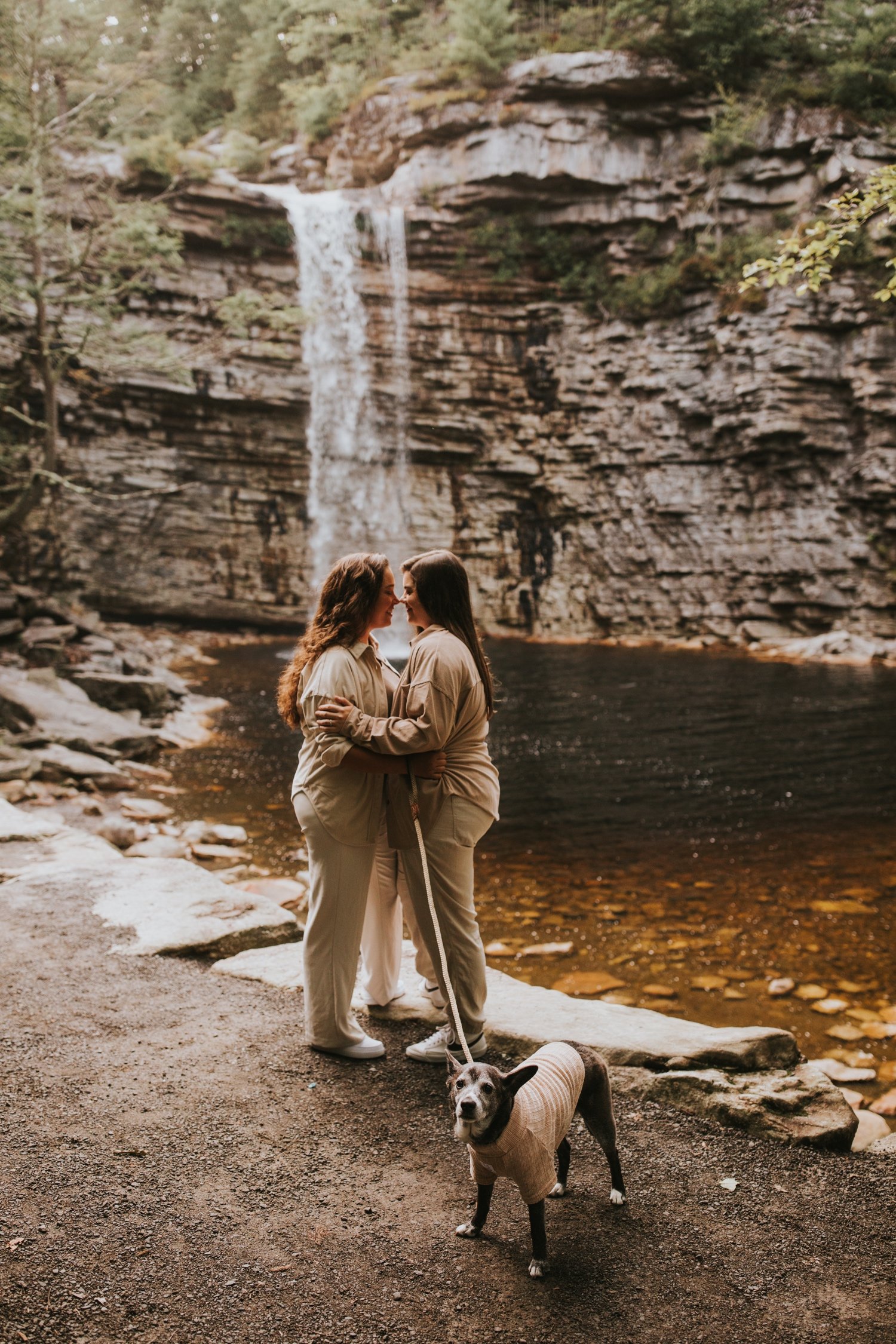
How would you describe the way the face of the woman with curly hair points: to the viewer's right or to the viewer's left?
to the viewer's right

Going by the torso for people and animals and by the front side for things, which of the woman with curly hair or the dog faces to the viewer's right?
the woman with curly hair

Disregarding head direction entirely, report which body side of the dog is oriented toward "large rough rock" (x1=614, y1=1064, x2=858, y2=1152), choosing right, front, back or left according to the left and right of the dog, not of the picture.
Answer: back

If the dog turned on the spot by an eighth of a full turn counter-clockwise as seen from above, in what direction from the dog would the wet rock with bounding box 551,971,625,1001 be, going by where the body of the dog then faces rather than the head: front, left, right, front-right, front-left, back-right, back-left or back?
back

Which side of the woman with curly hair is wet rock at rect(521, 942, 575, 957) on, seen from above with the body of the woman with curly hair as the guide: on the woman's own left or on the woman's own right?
on the woman's own left

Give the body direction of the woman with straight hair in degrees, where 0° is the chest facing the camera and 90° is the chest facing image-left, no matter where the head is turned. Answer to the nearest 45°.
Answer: approximately 90°

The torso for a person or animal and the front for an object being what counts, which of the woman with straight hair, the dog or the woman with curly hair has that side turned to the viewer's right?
the woman with curly hair

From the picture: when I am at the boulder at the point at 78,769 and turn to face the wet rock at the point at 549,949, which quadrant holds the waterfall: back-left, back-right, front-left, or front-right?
back-left

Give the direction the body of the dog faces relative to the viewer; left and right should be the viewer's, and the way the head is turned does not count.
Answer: facing the viewer and to the left of the viewer

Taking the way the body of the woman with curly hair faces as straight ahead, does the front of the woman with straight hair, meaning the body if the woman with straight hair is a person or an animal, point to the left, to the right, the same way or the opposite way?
the opposite way

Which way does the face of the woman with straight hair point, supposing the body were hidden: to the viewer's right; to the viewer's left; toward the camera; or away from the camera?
to the viewer's left

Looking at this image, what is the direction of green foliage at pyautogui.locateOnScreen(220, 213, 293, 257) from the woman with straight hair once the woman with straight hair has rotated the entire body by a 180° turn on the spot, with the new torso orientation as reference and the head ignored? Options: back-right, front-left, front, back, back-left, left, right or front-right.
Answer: left

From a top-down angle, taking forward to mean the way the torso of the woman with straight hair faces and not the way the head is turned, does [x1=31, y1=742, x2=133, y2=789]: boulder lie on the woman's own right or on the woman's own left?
on the woman's own right

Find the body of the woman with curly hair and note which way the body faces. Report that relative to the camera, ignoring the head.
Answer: to the viewer's right

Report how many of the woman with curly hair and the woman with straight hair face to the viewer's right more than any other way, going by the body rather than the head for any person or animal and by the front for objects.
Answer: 1
